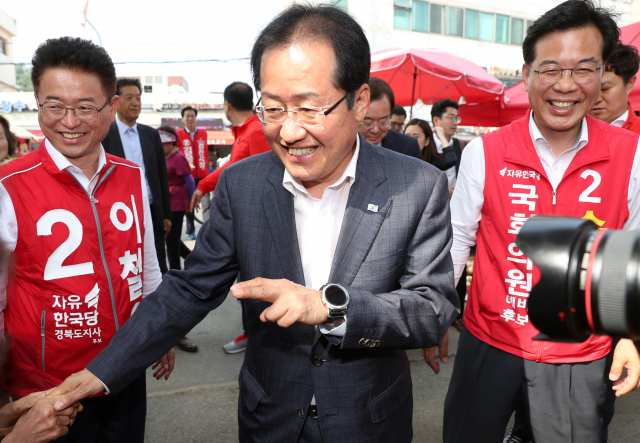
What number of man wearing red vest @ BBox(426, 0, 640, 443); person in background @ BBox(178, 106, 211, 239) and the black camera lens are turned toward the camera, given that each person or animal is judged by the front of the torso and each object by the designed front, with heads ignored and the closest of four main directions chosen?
2

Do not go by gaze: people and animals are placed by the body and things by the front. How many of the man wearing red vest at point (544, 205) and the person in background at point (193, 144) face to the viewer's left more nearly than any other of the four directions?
0

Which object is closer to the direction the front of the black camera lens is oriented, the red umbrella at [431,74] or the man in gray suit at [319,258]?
the man in gray suit

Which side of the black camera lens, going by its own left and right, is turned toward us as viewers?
left

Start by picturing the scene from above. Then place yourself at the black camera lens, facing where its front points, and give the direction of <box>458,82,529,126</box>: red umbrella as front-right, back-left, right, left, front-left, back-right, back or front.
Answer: right

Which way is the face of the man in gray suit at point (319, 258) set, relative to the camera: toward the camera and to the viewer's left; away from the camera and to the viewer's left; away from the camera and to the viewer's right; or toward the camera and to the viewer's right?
toward the camera and to the viewer's left

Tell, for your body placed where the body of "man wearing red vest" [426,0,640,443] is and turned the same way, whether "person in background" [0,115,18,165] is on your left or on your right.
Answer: on your right

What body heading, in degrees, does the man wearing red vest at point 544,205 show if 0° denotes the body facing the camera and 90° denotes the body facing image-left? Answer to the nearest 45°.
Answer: approximately 0°

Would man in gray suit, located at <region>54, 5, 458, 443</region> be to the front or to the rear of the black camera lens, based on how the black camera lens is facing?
to the front
